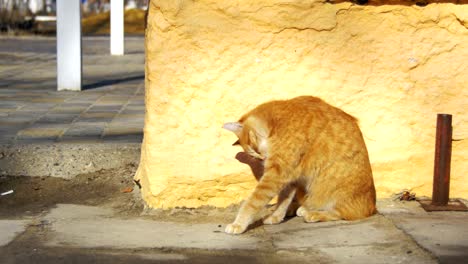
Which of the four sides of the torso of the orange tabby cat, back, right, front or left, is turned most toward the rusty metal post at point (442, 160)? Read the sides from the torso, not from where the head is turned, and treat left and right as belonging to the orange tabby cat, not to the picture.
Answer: back

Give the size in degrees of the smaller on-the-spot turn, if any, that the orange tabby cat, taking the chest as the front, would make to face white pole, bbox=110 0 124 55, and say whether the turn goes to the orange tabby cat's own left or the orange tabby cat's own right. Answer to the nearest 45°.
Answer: approximately 90° to the orange tabby cat's own right

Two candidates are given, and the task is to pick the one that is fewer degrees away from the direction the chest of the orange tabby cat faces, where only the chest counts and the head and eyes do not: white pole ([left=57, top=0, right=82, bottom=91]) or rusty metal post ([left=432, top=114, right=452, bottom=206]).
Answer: the white pole

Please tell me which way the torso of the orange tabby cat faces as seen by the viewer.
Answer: to the viewer's left

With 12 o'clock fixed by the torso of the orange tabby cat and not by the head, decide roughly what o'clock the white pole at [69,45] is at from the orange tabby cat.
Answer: The white pole is roughly at 2 o'clock from the orange tabby cat.

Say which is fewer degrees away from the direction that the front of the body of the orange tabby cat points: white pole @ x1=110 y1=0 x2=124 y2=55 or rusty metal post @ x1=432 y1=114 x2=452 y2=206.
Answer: the white pole
